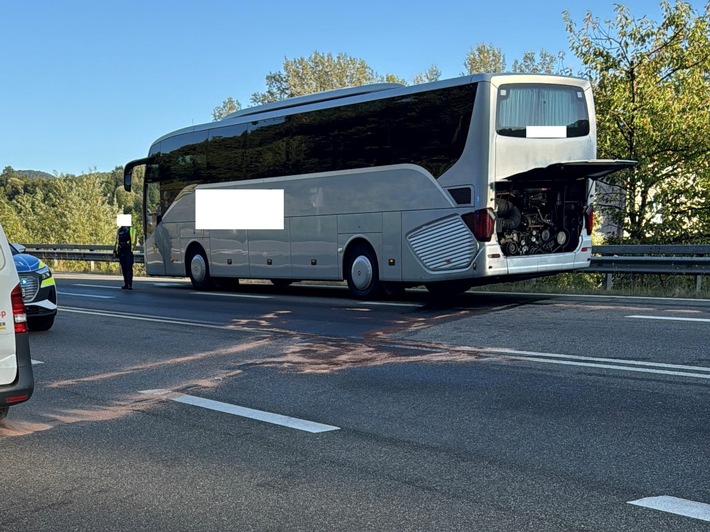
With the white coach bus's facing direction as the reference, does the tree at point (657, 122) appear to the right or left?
on its right

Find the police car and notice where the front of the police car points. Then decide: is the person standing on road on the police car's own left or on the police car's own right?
on the police car's own left

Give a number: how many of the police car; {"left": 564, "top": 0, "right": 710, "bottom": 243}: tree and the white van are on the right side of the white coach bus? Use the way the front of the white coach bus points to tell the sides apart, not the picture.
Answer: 1

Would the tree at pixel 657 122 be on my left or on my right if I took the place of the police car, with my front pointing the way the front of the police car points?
on my left

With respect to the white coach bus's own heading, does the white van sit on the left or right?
on its left

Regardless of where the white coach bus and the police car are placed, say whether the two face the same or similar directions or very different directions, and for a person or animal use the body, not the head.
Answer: very different directions

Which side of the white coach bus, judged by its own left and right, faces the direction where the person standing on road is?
front

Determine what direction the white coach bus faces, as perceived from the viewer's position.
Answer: facing away from the viewer and to the left of the viewer

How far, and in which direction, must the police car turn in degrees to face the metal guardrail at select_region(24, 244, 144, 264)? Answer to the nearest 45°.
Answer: approximately 135° to its left

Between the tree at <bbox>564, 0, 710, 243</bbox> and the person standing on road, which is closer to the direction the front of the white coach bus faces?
the person standing on road
